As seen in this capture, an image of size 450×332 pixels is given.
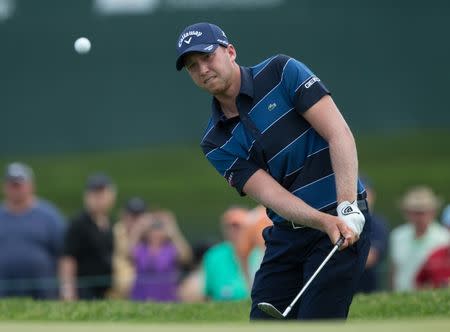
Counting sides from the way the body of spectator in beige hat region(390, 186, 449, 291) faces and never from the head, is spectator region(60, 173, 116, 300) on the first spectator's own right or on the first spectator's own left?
on the first spectator's own right

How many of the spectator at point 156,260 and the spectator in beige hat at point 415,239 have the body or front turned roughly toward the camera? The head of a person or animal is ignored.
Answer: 2

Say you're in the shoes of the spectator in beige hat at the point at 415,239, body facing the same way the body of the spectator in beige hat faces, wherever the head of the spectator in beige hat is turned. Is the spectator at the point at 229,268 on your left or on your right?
on your right

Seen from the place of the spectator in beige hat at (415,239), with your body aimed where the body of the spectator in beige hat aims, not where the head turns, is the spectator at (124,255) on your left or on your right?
on your right

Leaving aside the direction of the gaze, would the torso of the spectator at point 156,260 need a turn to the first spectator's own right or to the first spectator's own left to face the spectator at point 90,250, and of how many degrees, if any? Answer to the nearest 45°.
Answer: approximately 45° to the first spectator's own right

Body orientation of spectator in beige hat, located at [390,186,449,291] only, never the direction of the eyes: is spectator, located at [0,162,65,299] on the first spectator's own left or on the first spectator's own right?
on the first spectator's own right

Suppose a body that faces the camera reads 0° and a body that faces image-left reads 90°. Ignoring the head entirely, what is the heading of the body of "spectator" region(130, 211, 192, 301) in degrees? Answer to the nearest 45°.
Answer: approximately 0°
